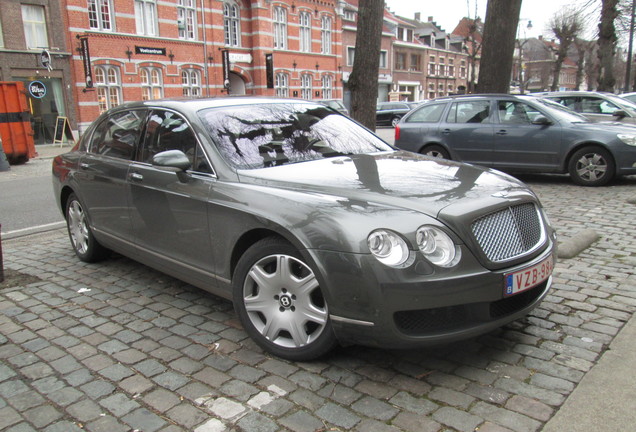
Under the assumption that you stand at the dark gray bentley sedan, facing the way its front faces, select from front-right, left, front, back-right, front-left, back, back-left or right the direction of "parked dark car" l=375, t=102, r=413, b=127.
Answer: back-left

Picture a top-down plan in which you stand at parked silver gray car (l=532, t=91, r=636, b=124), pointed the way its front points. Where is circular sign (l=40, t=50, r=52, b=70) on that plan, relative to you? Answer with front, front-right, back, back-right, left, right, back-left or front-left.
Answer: back

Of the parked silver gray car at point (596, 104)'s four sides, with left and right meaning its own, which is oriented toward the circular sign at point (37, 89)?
back

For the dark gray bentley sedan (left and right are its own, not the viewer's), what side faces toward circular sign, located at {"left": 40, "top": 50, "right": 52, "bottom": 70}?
back

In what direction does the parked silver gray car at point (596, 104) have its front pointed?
to the viewer's right

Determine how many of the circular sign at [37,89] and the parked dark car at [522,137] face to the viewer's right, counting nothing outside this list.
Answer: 1

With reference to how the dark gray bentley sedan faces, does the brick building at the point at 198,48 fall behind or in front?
behind

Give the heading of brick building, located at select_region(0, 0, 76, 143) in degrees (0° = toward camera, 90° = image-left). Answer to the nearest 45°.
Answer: approximately 0°

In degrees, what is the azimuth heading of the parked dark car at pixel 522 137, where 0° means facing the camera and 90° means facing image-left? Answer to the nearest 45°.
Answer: approximately 270°

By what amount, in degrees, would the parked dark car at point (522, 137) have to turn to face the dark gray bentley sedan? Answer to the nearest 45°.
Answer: approximately 90° to its right

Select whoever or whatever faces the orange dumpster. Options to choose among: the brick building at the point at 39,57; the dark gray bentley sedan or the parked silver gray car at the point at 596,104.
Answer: the brick building
